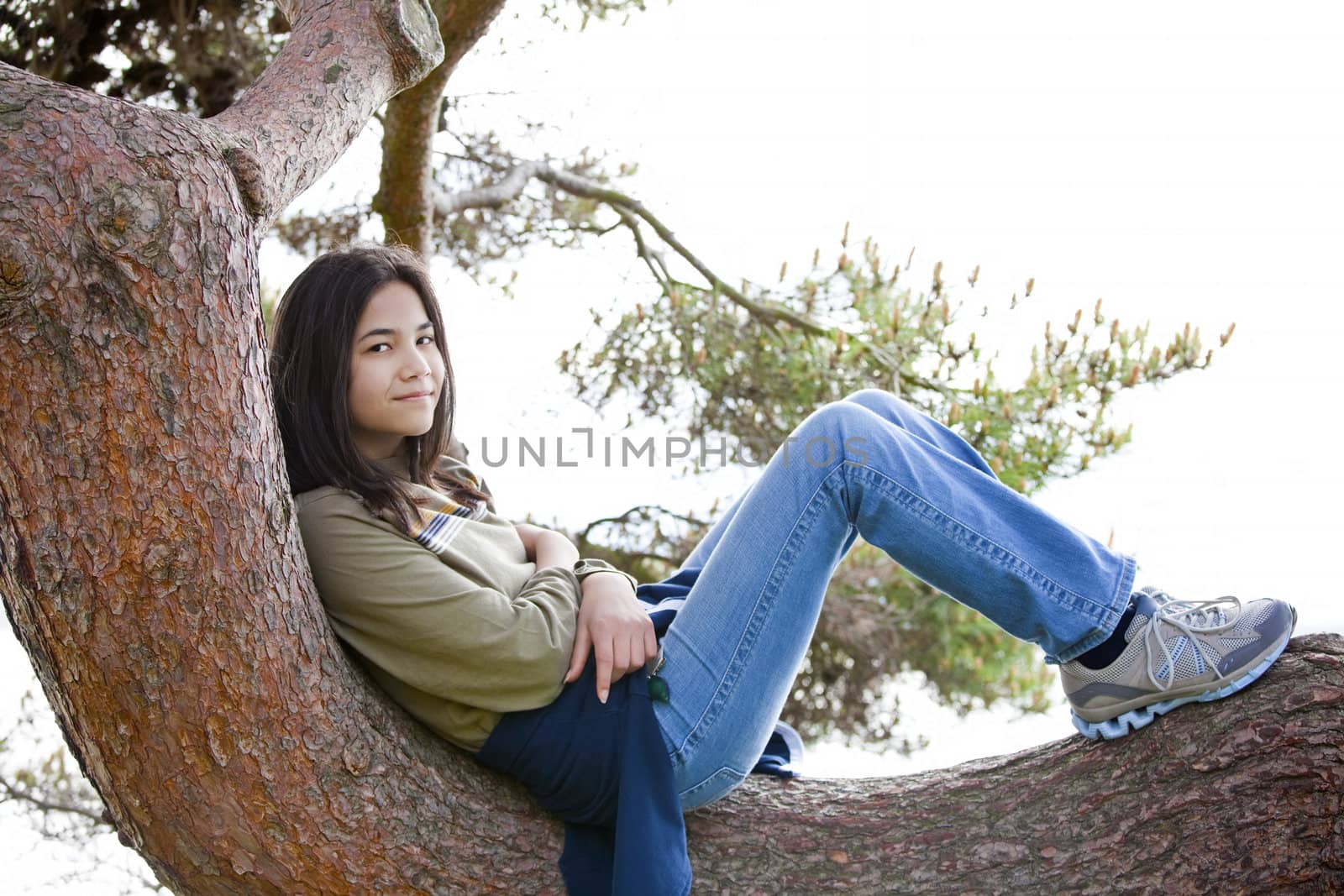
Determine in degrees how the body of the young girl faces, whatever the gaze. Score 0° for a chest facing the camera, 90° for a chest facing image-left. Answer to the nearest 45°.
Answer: approximately 270°
